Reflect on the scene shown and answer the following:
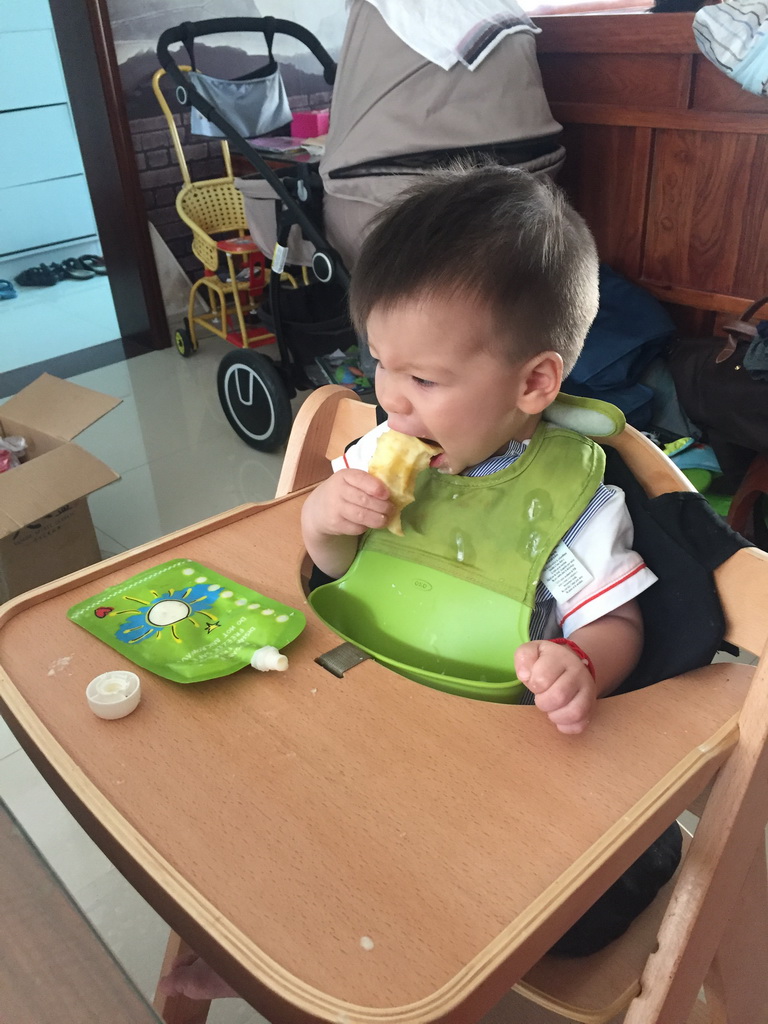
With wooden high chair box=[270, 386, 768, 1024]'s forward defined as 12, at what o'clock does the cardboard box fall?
The cardboard box is roughly at 3 o'clock from the wooden high chair.

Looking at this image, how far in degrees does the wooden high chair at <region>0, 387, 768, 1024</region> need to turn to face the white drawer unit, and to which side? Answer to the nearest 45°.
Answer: approximately 135° to its right

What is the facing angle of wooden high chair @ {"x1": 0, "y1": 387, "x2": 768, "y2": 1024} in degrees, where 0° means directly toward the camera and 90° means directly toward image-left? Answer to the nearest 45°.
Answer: approximately 45°

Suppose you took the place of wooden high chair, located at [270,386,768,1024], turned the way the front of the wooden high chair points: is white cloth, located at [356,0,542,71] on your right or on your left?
on your right

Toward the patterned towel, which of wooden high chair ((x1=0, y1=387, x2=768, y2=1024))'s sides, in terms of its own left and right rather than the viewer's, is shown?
back

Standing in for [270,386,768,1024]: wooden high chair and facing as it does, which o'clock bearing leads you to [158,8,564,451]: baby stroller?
The baby stroller is roughly at 4 o'clock from the wooden high chair.

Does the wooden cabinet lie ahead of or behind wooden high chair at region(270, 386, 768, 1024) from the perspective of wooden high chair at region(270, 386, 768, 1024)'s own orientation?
behind

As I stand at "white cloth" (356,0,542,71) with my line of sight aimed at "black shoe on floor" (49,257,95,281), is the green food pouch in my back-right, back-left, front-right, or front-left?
back-left

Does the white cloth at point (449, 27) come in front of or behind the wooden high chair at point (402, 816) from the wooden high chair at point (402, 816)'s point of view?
behind

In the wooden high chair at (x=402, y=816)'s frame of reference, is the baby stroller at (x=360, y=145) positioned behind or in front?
behind
